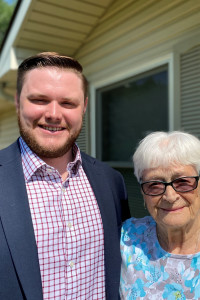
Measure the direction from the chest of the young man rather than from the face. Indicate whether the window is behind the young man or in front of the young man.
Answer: behind

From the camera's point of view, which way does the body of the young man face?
toward the camera

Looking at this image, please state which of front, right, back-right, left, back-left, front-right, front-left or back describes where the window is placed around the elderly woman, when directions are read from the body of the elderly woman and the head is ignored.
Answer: back

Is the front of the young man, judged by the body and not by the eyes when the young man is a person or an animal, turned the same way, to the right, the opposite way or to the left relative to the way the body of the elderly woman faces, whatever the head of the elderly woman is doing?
the same way

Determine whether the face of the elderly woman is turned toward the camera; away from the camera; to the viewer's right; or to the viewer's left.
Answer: toward the camera

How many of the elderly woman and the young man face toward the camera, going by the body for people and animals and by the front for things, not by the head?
2

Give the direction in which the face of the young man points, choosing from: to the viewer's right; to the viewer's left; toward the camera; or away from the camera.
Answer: toward the camera

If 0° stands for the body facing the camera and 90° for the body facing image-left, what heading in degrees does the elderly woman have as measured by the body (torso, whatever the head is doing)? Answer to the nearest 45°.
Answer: approximately 0°
